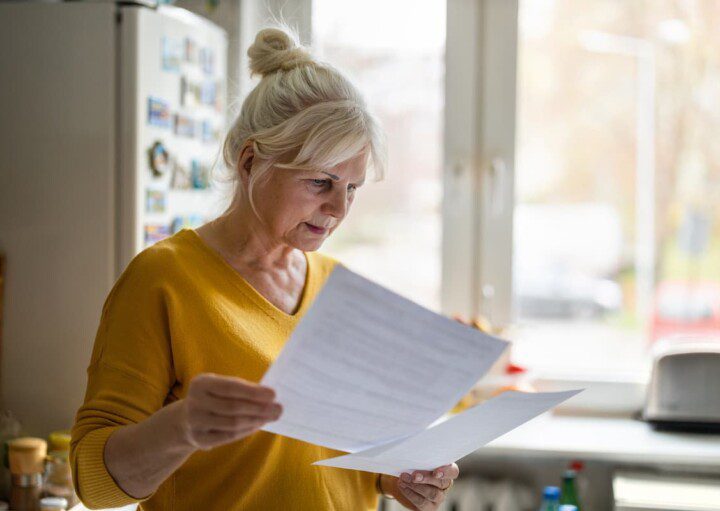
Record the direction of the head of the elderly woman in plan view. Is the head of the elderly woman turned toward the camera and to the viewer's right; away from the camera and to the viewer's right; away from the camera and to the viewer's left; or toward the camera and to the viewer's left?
toward the camera and to the viewer's right

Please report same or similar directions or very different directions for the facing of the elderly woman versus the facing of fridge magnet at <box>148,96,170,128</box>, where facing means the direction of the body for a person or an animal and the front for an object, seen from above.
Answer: same or similar directions

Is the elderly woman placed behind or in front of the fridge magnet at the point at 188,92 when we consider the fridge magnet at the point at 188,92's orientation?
in front

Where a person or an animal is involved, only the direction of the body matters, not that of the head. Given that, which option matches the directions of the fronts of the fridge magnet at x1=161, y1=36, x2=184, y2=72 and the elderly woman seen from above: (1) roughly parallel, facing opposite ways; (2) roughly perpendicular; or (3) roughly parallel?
roughly parallel

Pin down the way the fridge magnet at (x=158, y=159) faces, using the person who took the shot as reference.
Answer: facing the viewer and to the right of the viewer

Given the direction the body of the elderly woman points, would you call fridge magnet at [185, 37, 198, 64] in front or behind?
behind

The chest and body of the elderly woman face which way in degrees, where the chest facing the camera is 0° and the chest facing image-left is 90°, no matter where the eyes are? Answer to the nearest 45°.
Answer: approximately 315°

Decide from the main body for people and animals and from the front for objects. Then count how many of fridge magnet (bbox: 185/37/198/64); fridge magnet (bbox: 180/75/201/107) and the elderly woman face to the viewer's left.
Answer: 0

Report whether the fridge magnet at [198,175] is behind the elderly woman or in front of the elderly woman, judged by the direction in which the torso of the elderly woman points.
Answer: behind

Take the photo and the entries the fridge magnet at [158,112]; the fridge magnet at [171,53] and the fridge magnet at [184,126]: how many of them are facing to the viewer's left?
0
